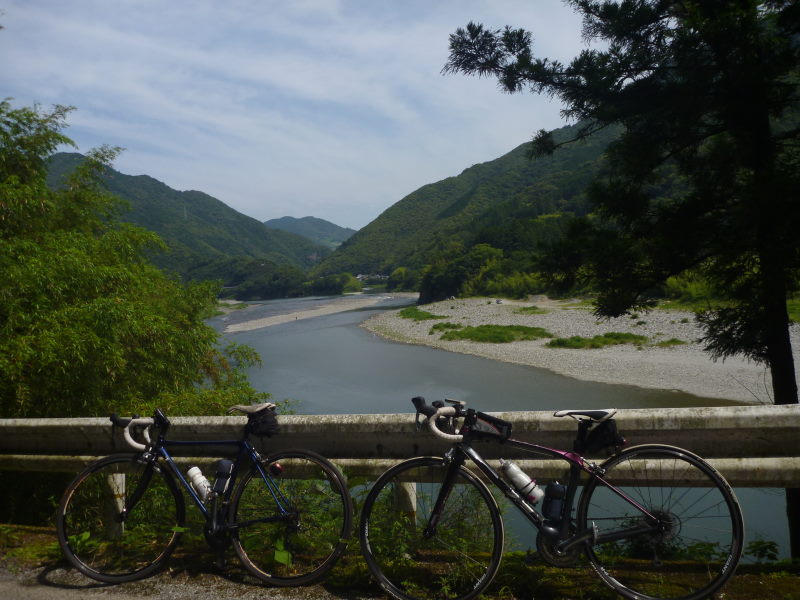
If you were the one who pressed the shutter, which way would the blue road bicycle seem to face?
facing to the left of the viewer
